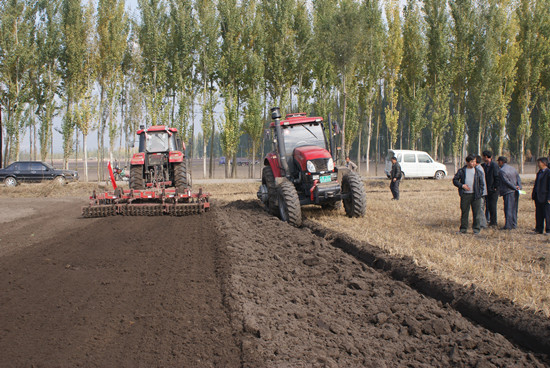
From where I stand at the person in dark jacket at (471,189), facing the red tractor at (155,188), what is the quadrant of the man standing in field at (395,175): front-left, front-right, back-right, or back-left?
front-right

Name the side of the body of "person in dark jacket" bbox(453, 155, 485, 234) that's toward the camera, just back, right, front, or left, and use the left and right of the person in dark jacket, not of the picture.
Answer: front

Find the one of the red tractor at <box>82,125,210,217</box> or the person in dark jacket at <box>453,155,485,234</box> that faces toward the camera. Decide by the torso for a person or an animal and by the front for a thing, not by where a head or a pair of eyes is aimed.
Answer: the person in dark jacket

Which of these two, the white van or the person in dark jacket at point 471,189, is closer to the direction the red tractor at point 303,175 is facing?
the person in dark jacket

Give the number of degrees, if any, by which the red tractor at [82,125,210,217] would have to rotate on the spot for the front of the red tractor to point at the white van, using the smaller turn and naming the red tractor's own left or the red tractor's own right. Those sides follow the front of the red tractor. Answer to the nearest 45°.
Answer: approximately 45° to the red tractor's own right

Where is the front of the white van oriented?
to the viewer's right

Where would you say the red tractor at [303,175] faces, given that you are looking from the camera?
facing the viewer and to the right of the viewer

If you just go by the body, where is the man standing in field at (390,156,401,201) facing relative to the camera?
to the viewer's left

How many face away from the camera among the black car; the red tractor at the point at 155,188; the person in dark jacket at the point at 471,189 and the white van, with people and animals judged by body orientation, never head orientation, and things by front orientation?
1

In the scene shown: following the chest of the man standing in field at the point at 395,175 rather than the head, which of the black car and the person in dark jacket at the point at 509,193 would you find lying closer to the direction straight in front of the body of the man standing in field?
the black car
